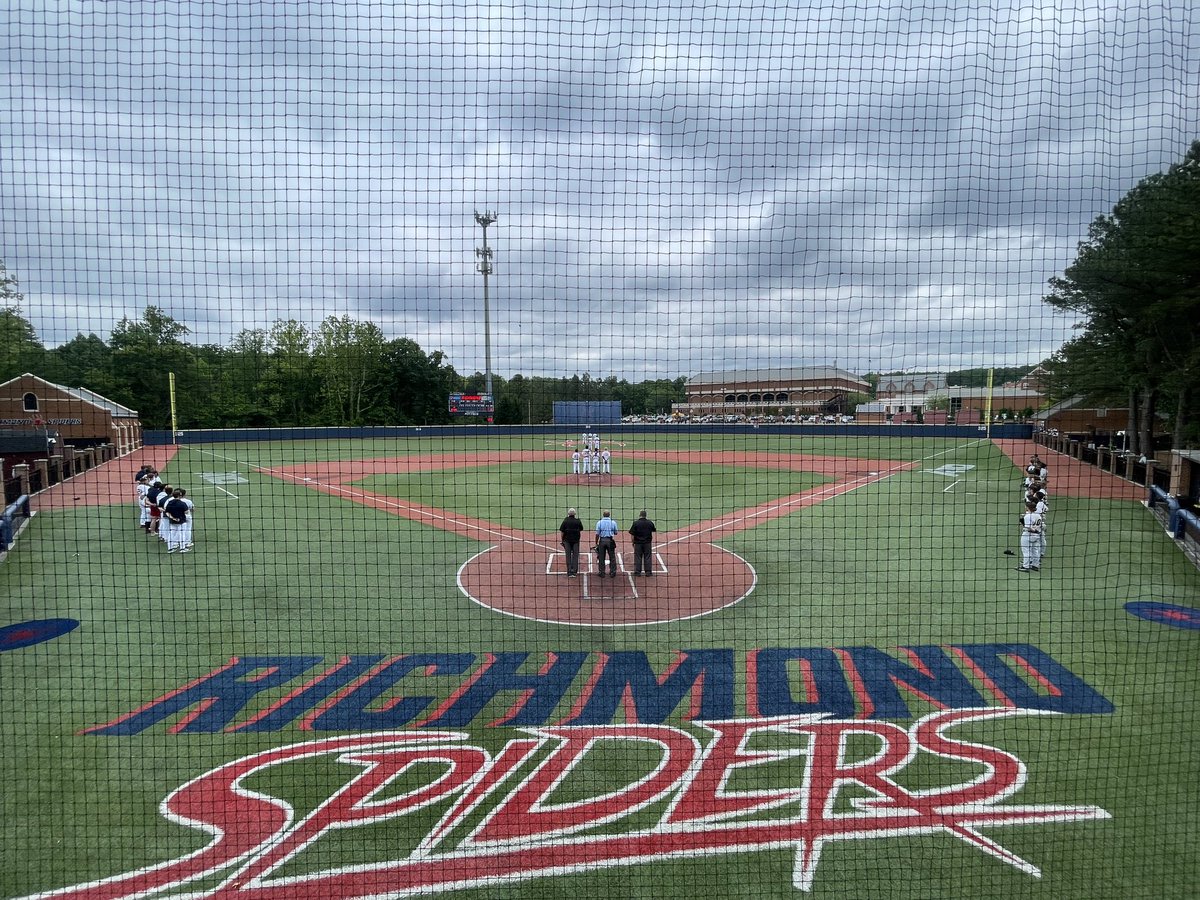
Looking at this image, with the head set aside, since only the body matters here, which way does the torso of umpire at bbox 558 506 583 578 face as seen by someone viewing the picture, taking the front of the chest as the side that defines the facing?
away from the camera

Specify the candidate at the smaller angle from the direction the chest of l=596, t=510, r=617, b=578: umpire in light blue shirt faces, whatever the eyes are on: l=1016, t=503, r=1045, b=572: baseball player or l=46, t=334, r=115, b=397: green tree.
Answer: the green tree

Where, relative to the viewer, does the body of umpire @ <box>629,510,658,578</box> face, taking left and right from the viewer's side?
facing away from the viewer

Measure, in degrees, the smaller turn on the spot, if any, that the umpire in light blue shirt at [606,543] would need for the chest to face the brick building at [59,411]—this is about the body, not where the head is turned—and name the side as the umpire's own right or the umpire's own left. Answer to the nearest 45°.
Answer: approximately 45° to the umpire's own left

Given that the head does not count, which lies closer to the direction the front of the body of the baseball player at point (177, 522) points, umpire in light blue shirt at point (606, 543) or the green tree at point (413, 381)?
the green tree

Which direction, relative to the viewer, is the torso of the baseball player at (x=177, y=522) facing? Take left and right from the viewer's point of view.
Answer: facing away from the viewer

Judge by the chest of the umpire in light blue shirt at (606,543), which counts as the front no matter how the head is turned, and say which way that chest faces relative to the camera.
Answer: away from the camera
